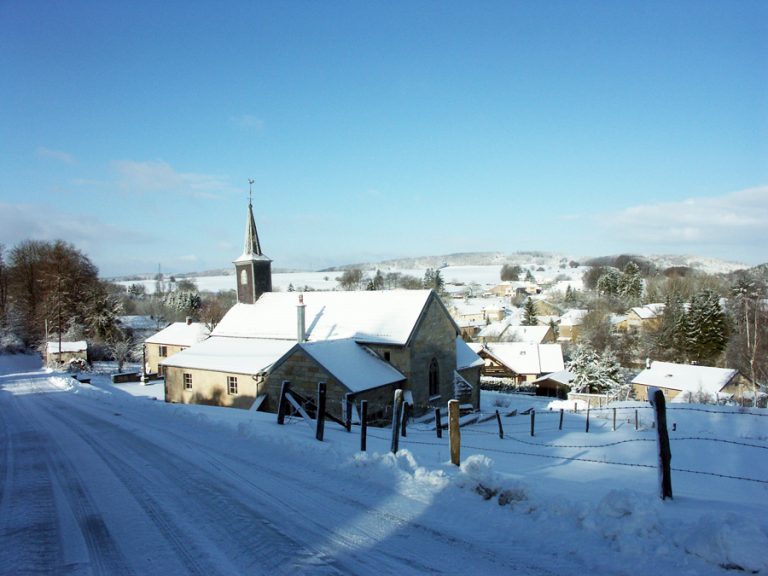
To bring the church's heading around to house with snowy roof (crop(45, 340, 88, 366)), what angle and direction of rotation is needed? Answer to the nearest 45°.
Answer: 0° — it already faces it

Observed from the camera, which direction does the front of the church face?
facing away from the viewer and to the left of the viewer

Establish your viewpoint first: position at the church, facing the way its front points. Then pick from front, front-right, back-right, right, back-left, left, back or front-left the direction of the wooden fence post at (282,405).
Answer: back-left

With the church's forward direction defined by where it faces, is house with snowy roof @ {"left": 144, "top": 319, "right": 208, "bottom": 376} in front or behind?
in front
